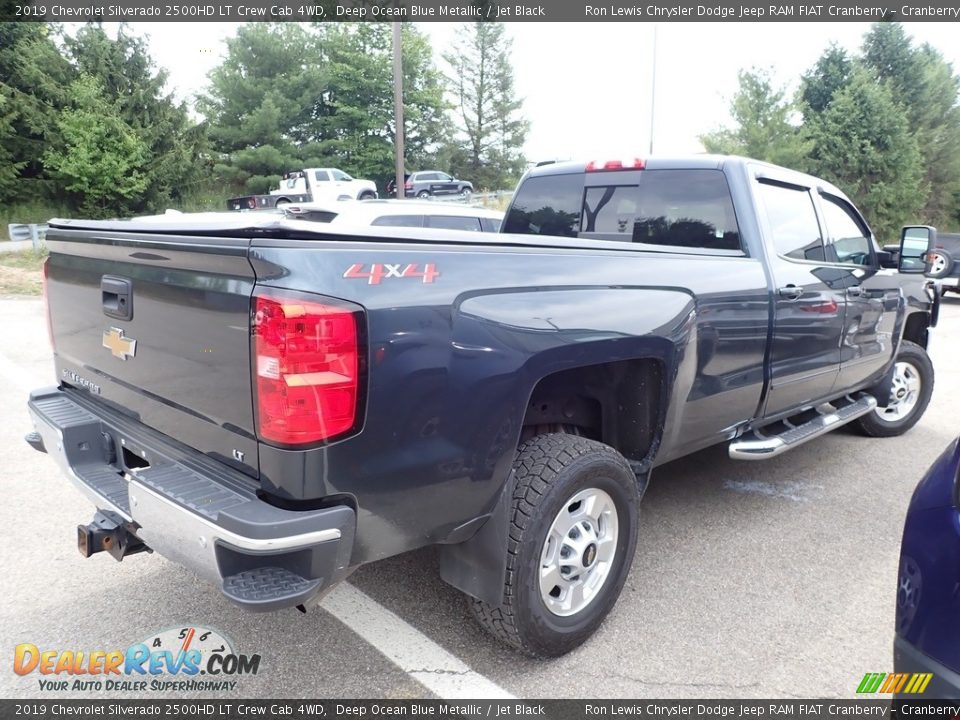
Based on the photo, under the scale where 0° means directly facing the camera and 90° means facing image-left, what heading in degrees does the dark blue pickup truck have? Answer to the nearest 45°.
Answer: approximately 225°

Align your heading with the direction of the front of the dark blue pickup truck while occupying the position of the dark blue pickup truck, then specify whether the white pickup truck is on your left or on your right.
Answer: on your left

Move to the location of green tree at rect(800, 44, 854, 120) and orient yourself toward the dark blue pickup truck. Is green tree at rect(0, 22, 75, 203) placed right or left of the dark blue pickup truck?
right

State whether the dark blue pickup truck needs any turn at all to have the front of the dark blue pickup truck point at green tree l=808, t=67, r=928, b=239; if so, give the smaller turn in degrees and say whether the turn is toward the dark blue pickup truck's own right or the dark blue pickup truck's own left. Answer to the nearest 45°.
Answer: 0° — it already faces it

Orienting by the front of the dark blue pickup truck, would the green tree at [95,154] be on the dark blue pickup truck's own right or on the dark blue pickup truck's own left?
on the dark blue pickup truck's own left

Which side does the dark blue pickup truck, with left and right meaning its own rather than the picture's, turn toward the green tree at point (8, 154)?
left

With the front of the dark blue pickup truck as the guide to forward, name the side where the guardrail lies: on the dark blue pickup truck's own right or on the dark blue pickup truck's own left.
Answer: on the dark blue pickup truck's own left

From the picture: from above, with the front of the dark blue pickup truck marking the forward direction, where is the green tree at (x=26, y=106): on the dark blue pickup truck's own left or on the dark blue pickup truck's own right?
on the dark blue pickup truck's own left

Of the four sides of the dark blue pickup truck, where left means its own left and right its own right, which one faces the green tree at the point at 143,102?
left

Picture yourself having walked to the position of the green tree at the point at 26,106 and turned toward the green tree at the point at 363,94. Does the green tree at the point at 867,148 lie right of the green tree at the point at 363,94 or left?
right
